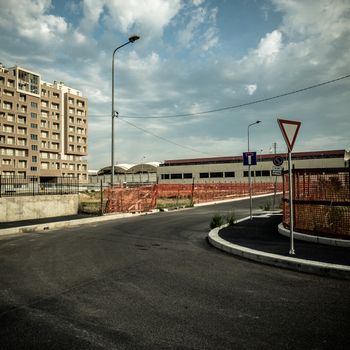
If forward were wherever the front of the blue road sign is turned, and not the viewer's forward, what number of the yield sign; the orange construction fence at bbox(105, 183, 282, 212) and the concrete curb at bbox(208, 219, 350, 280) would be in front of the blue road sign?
2

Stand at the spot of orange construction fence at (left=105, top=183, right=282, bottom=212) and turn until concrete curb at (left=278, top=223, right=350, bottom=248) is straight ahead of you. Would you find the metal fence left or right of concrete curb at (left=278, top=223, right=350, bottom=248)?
right

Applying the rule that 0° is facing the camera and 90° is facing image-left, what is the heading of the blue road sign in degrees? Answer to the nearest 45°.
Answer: approximately 0°

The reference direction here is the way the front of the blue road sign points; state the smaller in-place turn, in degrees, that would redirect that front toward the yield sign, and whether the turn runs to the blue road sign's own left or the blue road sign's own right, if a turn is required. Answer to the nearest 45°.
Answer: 0° — it already faces it

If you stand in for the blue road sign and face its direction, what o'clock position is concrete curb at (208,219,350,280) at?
The concrete curb is roughly at 12 o'clock from the blue road sign.

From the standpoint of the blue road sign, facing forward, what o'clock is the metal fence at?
The metal fence is roughly at 3 o'clock from the blue road sign.

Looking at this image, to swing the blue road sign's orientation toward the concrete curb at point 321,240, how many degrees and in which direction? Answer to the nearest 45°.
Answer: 0° — it already faces it

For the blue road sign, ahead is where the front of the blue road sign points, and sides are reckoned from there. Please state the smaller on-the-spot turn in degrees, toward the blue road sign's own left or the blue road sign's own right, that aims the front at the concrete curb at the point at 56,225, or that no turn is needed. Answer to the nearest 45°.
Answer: approximately 90° to the blue road sign's own right
